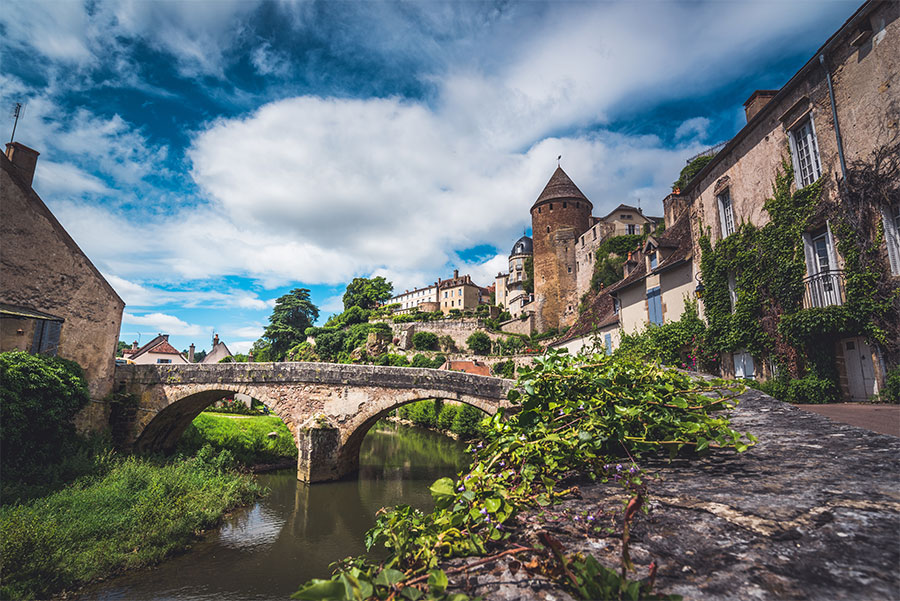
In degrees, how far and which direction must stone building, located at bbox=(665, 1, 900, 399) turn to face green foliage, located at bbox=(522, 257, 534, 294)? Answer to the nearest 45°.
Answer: approximately 90° to its right

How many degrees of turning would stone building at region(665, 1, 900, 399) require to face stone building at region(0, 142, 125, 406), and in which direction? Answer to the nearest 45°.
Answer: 0° — it already faces it

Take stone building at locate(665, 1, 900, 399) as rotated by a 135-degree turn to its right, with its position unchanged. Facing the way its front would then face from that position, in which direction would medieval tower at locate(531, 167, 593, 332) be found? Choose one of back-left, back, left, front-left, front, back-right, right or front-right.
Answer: front-left

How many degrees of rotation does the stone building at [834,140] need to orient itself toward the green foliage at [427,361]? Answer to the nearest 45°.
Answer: approximately 90° to its right

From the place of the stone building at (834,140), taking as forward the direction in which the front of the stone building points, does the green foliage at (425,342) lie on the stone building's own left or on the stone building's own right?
on the stone building's own right

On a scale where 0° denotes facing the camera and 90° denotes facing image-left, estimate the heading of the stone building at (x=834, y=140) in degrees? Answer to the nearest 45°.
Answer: approximately 45°
